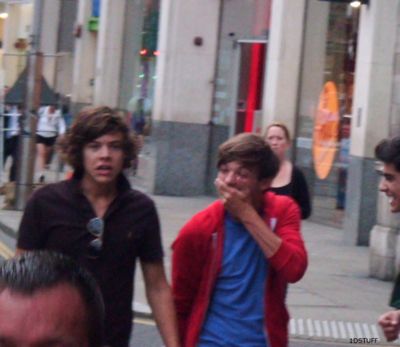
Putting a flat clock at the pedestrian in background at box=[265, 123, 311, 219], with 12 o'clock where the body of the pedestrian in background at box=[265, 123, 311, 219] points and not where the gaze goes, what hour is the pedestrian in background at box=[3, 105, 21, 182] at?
the pedestrian in background at box=[3, 105, 21, 182] is roughly at 4 o'clock from the pedestrian in background at box=[265, 123, 311, 219].

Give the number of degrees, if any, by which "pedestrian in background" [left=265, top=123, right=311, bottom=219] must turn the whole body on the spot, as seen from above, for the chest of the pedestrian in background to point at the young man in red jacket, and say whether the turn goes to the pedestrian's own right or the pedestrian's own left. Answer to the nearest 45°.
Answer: approximately 45° to the pedestrian's own left

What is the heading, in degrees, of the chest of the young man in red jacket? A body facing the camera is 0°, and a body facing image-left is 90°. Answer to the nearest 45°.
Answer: approximately 0°

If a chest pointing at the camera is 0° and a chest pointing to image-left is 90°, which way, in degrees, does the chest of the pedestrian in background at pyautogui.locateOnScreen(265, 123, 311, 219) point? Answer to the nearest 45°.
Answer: approximately 45°

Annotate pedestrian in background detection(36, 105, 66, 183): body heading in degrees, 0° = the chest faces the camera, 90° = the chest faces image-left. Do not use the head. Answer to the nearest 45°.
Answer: approximately 0°

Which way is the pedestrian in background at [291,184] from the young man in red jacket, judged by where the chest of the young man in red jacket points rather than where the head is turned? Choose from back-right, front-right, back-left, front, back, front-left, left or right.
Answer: back

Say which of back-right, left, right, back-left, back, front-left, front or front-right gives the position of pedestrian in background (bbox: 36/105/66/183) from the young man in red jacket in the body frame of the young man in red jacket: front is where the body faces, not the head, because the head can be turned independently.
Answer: back

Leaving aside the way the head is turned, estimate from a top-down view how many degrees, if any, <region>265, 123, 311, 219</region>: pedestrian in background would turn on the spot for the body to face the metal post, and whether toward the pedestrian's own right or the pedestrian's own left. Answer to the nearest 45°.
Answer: approximately 135° to the pedestrian's own right

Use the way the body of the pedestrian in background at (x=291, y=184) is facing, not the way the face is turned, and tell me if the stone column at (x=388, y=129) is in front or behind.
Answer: behind
